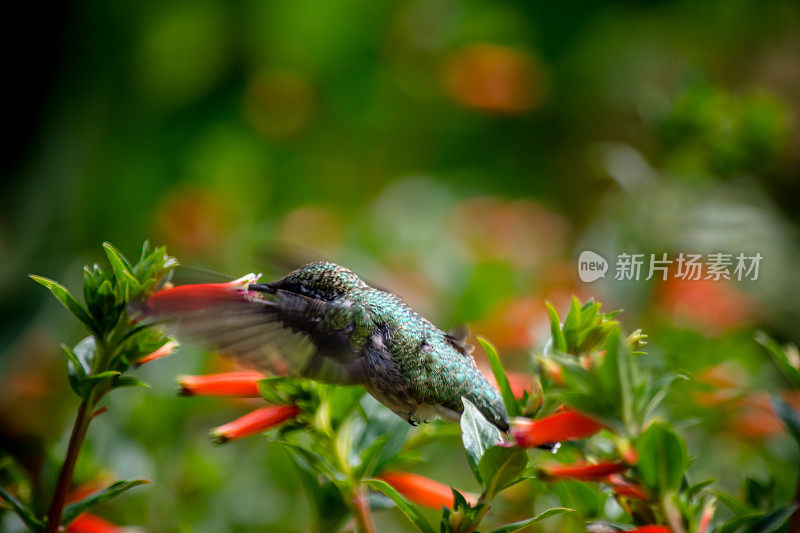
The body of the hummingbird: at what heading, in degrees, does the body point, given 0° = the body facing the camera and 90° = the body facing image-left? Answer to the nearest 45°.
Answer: approximately 90°
